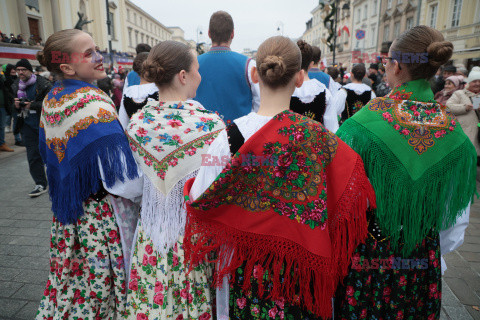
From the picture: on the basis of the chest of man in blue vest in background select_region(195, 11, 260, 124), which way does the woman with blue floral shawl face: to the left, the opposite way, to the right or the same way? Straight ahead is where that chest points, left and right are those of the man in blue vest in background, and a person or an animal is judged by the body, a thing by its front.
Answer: the same way

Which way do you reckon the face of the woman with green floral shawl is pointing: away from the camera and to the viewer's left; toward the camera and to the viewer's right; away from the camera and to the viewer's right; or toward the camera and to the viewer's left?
away from the camera and to the viewer's left

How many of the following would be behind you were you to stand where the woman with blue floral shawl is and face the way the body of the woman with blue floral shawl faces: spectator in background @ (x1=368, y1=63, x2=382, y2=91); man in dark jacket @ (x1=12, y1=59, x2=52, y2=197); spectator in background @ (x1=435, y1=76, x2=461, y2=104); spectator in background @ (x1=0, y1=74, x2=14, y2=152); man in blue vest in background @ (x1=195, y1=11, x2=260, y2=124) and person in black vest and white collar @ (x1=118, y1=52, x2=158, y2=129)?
0

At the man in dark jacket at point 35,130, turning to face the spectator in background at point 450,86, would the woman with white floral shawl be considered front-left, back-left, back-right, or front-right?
front-right

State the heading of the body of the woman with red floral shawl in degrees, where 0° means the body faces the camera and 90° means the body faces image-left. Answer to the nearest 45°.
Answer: approximately 180°

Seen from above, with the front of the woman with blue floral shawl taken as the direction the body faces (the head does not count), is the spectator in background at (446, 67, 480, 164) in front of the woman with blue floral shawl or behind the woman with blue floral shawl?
in front

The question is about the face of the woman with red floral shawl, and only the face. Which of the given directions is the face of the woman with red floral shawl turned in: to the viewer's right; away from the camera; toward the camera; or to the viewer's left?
away from the camera

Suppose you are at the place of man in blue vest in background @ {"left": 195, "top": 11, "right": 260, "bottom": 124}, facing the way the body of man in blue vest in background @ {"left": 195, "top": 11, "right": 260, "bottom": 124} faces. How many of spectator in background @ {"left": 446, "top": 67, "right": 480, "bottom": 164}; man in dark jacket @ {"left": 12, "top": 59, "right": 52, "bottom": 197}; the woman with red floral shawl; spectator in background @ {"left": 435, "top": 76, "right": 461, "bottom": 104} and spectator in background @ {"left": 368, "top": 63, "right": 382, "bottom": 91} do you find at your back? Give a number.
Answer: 1

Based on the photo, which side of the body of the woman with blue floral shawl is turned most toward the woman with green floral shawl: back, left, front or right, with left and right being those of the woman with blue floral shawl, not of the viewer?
right

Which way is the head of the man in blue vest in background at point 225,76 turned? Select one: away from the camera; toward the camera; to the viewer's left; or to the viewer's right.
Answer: away from the camera

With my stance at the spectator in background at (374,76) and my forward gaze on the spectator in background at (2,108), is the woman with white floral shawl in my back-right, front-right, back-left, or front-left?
front-left

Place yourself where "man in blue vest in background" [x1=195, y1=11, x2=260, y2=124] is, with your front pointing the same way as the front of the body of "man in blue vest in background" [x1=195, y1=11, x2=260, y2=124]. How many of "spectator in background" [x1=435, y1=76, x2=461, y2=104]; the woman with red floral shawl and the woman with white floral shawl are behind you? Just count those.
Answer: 2

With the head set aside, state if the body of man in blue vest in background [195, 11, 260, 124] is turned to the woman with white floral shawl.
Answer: no

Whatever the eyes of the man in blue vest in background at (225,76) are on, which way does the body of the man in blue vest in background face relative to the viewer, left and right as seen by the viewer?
facing away from the viewer

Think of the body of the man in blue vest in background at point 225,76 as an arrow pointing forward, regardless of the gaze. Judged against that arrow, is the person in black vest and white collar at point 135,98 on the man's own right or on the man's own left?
on the man's own left

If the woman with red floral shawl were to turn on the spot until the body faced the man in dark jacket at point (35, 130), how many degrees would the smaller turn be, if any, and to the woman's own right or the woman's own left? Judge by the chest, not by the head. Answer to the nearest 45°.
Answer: approximately 45° to the woman's own left

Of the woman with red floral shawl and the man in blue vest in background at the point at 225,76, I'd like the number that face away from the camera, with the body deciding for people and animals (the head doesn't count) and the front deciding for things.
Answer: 2

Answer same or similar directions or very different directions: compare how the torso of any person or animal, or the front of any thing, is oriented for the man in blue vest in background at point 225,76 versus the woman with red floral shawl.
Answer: same or similar directions
